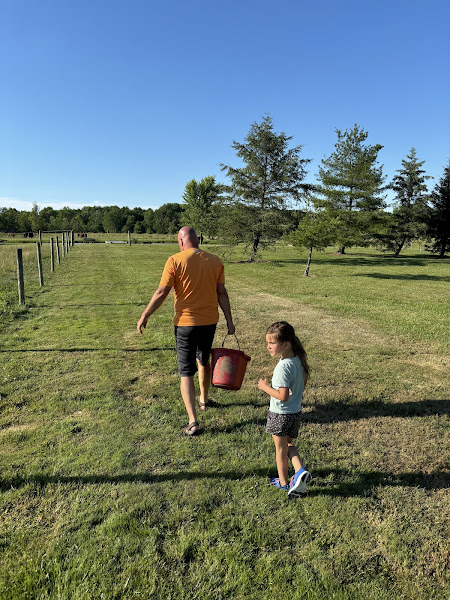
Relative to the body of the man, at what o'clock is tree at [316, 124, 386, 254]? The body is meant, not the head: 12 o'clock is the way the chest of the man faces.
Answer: The tree is roughly at 1 o'clock from the man.

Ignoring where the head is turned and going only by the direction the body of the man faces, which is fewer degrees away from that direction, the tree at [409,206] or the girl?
the tree

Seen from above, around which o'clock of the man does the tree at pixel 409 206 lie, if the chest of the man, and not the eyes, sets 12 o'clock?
The tree is roughly at 1 o'clock from the man.

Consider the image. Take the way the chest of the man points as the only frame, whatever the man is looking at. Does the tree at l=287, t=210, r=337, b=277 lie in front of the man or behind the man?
in front

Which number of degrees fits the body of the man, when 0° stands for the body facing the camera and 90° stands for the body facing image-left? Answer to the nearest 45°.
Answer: approximately 180°

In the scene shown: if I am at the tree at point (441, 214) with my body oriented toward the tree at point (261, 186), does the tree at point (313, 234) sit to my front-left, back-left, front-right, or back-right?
front-left

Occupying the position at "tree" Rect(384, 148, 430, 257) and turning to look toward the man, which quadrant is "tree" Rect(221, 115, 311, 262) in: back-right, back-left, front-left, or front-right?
front-right

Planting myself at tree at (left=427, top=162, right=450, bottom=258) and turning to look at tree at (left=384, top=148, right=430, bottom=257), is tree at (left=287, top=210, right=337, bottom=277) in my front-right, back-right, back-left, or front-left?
front-left

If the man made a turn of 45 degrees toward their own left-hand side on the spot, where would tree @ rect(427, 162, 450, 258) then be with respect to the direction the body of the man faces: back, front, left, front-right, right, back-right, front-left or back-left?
right

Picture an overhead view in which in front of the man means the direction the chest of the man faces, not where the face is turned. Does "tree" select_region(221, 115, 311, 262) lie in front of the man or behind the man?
in front

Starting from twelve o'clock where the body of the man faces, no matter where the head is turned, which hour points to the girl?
The girl is roughly at 5 o'clock from the man.
